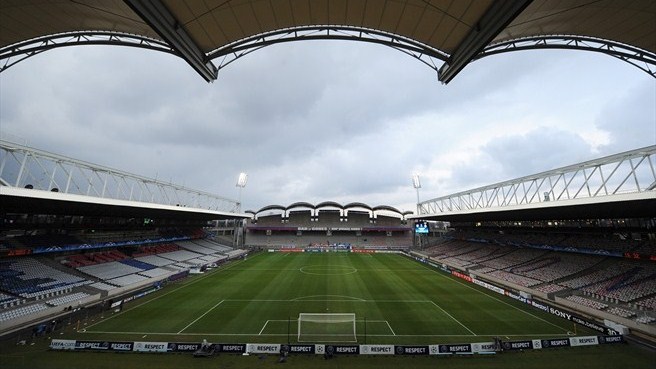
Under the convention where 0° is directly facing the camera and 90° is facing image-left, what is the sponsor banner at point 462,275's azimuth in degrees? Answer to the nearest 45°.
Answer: approximately 45°

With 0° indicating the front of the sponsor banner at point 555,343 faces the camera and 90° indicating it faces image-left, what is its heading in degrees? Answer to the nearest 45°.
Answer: approximately 0°

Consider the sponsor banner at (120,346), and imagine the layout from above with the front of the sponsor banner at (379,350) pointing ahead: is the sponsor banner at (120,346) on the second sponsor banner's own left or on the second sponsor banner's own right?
on the second sponsor banner's own right

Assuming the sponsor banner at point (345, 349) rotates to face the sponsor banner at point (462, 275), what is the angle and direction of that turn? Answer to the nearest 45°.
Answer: approximately 135° to its left

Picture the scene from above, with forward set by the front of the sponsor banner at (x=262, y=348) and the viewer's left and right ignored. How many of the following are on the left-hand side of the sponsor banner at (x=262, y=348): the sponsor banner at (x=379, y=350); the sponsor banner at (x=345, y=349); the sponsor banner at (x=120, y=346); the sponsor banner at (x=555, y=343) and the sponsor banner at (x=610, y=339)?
4

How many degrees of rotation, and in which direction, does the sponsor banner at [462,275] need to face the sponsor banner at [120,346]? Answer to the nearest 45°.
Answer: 0° — it already faces it

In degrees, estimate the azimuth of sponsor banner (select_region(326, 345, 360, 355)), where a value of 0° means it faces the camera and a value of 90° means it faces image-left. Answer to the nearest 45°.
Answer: approximately 0°

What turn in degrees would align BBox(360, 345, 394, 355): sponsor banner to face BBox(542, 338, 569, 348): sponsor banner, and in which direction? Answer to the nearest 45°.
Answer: approximately 90° to its left

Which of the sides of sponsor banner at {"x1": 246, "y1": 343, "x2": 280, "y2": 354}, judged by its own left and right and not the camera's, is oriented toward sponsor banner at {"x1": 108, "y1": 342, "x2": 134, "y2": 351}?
right
